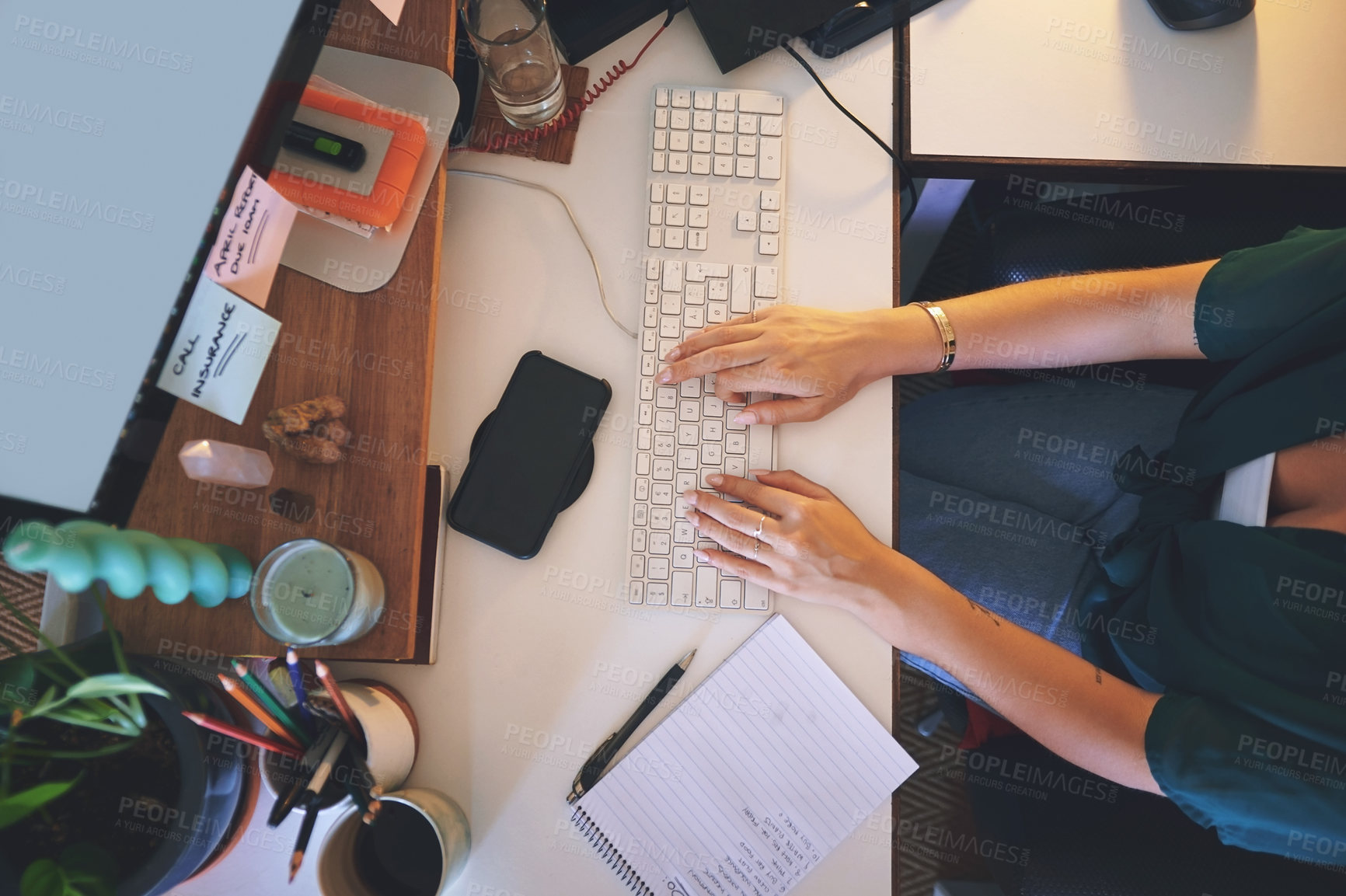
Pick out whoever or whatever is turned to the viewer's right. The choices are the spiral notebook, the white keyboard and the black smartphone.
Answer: the white keyboard

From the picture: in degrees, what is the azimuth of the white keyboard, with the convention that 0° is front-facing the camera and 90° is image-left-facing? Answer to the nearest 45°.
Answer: approximately 270°
